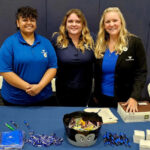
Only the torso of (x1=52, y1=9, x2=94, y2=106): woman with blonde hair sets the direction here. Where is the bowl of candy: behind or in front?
in front

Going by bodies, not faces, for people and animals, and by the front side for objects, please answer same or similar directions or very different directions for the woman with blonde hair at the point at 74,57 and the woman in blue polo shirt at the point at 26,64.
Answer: same or similar directions

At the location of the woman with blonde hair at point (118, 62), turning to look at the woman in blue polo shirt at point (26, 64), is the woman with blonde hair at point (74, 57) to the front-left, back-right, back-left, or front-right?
front-right

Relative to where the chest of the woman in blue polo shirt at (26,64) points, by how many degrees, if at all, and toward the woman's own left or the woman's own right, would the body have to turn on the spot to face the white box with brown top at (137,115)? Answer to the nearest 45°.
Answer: approximately 45° to the woman's own left

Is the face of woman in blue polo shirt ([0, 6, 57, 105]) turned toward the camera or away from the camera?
toward the camera

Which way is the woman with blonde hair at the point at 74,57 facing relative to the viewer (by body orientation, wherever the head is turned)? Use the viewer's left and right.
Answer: facing the viewer

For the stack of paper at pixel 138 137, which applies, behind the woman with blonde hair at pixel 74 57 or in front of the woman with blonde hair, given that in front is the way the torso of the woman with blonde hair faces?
in front

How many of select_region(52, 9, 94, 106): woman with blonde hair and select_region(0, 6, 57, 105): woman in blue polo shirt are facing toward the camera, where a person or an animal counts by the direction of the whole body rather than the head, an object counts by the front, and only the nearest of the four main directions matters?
2
